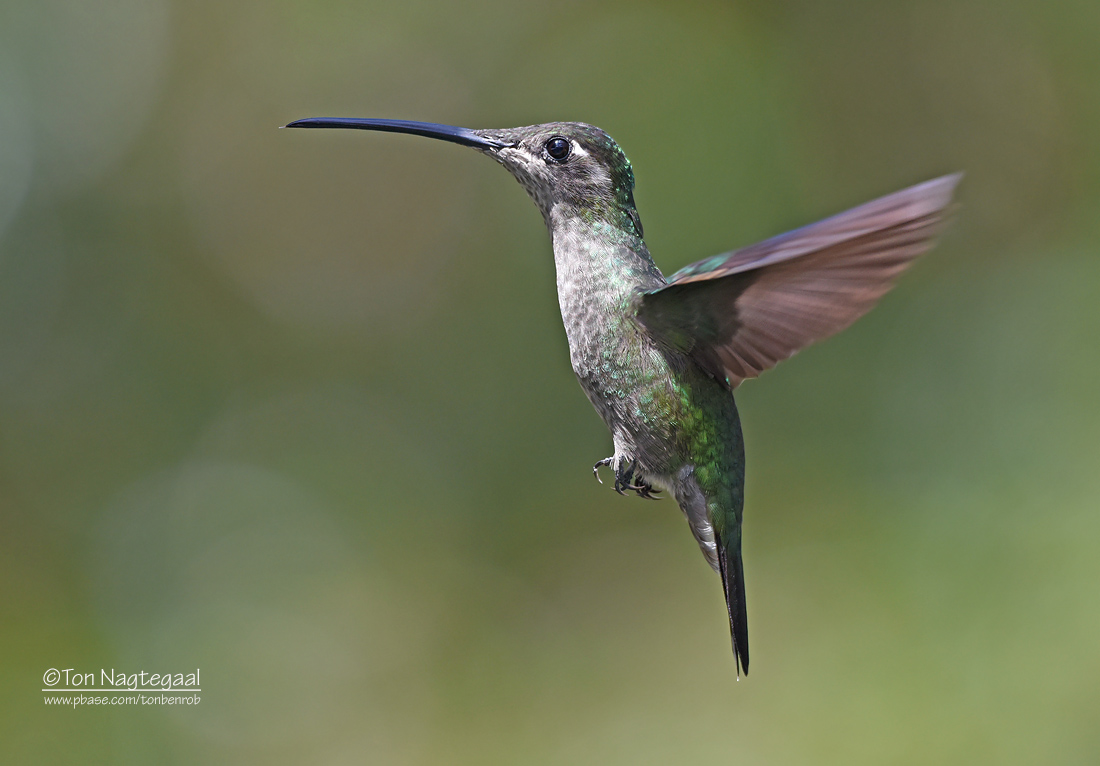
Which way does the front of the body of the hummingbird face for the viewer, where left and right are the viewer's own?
facing to the left of the viewer
